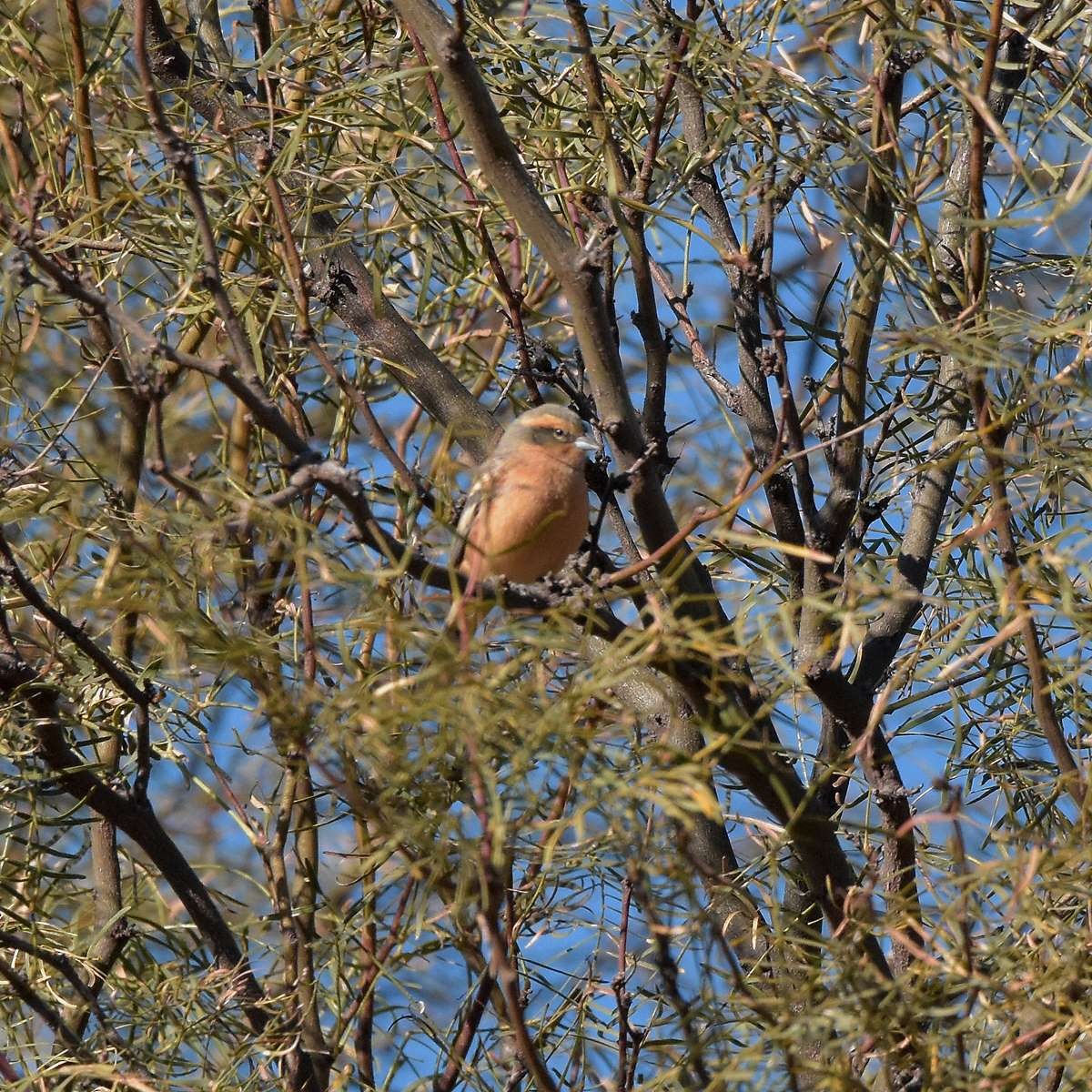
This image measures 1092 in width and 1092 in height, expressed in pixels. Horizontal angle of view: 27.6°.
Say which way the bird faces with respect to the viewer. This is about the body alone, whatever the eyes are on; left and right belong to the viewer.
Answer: facing the viewer and to the right of the viewer
